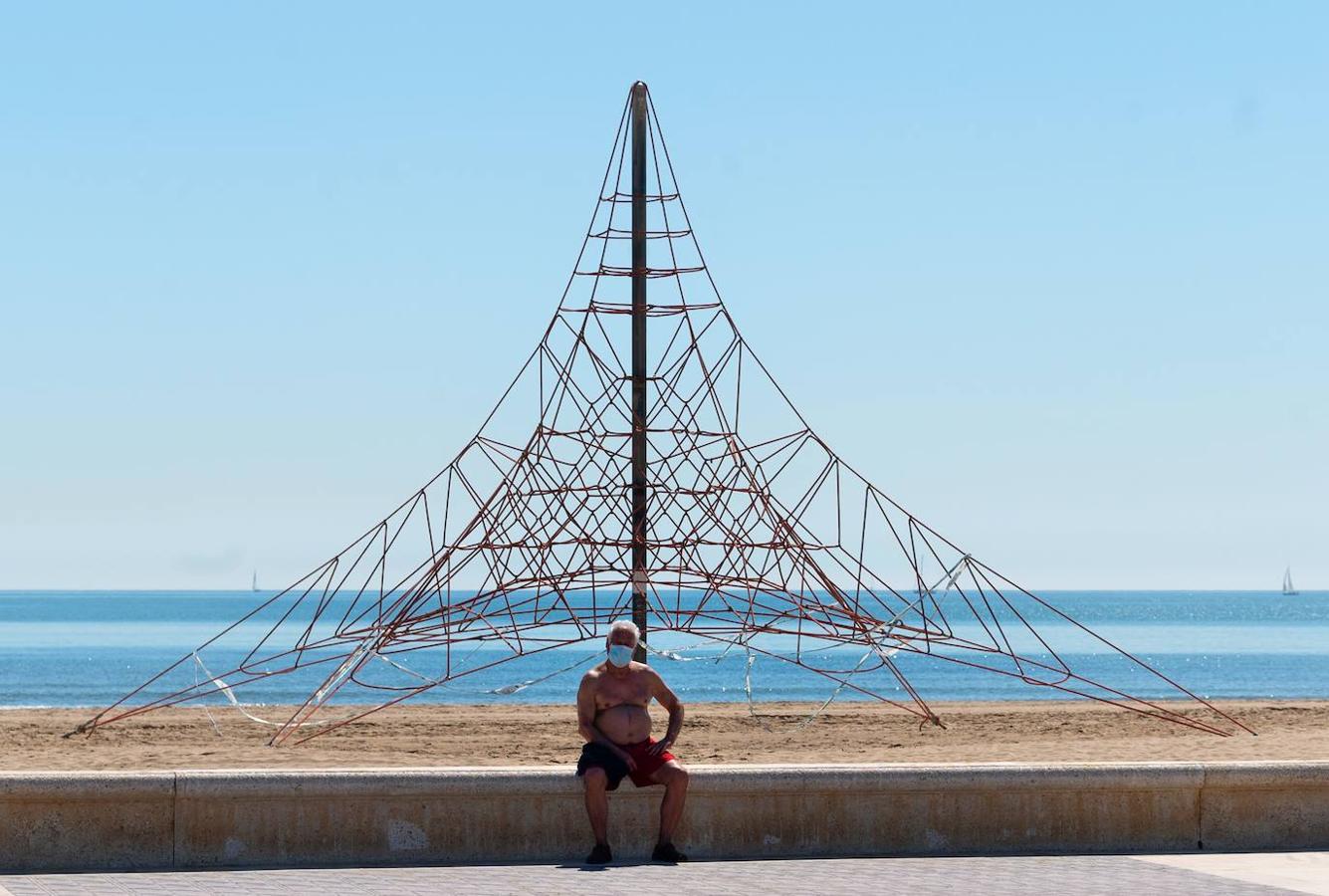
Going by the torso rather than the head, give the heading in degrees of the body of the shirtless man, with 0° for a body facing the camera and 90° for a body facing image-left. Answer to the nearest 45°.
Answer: approximately 0°

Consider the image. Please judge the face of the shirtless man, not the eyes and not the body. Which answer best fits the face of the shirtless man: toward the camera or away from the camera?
toward the camera
